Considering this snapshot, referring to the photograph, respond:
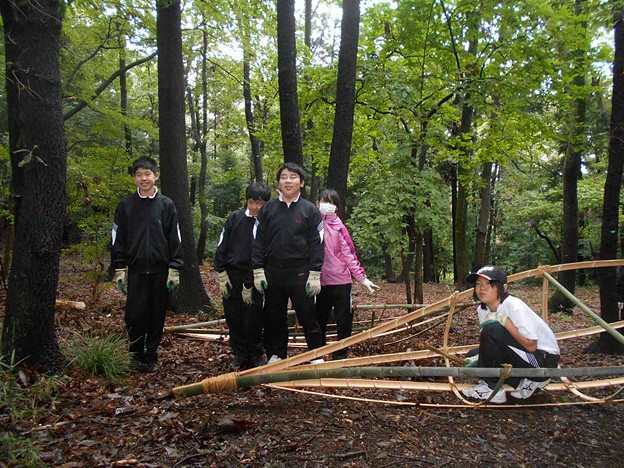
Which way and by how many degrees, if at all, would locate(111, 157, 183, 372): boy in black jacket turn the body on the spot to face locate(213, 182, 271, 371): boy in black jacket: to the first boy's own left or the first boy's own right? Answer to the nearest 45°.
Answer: approximately 90° to the first boy's own left

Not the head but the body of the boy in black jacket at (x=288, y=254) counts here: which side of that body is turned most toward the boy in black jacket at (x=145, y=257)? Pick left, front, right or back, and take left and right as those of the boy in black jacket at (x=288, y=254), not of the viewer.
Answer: right

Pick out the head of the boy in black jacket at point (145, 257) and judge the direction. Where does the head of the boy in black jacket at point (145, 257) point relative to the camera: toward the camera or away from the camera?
toward the camera

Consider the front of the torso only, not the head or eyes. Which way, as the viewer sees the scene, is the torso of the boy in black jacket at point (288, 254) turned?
toward the camera

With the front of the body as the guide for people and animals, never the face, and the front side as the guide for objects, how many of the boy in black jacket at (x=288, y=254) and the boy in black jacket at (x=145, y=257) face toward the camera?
2

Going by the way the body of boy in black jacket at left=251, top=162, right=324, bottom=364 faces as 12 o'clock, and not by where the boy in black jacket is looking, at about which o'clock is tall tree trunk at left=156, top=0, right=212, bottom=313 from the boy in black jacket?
The tall tree trunk is roughly at 5 o'clock from the boy in black jacket.

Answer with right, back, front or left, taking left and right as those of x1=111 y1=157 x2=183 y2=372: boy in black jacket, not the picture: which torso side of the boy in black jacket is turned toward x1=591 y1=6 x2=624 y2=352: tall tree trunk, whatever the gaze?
left

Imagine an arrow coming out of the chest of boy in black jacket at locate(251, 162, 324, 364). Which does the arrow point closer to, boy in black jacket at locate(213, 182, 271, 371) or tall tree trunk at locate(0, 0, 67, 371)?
the tall tree trunk

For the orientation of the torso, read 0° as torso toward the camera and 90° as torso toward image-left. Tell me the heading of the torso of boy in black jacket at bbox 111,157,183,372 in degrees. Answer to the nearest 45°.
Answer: approximately 0°

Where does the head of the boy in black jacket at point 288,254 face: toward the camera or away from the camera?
toward the camera

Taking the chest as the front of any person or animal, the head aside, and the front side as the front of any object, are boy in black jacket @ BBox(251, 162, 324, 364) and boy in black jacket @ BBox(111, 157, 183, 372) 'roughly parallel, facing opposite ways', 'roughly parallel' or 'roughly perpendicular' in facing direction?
roughly parallel

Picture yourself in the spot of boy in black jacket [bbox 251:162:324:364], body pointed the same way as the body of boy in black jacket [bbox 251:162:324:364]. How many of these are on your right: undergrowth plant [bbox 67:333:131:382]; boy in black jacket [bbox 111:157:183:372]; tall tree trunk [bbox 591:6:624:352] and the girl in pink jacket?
2

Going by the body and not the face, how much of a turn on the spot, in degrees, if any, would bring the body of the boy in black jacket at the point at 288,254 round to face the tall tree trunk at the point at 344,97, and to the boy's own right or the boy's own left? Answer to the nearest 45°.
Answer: approximately 180°
